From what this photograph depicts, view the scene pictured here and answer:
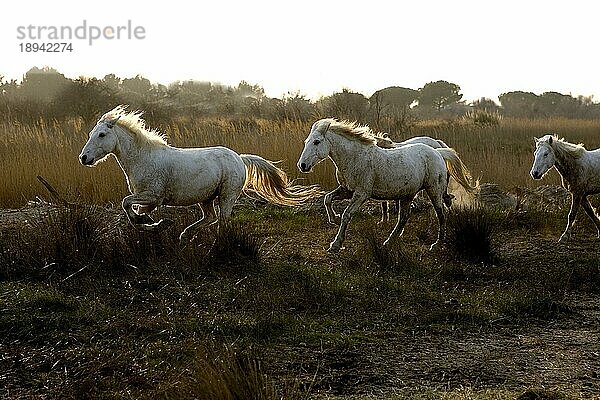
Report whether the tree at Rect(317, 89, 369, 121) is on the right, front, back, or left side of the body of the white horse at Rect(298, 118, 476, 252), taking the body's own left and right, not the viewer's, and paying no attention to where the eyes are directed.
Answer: right

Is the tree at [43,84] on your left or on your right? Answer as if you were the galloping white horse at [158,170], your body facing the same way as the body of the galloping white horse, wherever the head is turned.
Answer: on your right

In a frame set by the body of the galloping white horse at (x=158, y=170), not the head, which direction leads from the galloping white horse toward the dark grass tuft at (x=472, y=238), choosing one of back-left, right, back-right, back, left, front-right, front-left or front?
back

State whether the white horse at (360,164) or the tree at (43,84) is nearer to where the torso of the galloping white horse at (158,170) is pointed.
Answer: the tree

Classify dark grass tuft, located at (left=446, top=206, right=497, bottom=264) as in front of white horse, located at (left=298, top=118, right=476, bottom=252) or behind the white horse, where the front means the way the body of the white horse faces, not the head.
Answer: behind

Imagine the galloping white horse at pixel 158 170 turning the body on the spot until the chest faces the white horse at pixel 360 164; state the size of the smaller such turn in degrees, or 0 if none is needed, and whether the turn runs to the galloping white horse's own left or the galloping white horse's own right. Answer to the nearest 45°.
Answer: approximately 180°

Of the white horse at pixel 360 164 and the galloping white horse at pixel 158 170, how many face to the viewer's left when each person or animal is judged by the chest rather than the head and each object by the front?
2

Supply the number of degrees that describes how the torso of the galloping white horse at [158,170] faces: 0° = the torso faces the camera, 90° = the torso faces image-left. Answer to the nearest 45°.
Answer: approximately 90°

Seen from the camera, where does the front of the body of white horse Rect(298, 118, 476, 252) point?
to the viewer's left
